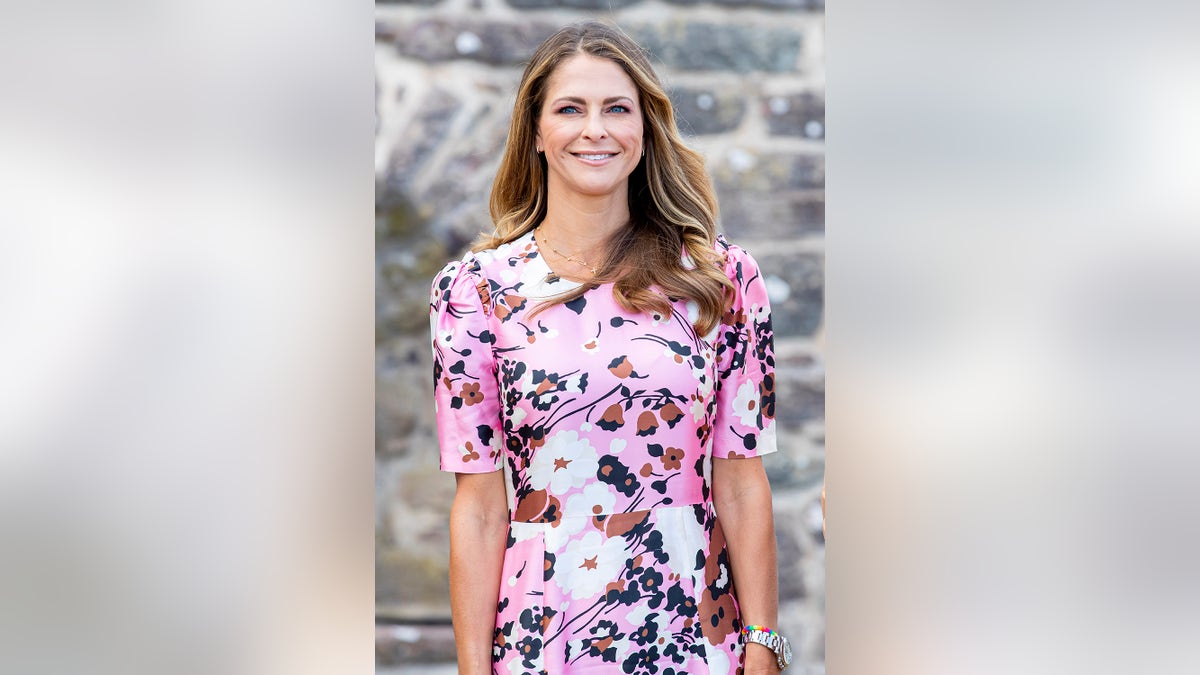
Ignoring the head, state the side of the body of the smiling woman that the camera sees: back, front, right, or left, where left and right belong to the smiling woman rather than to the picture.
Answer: front
